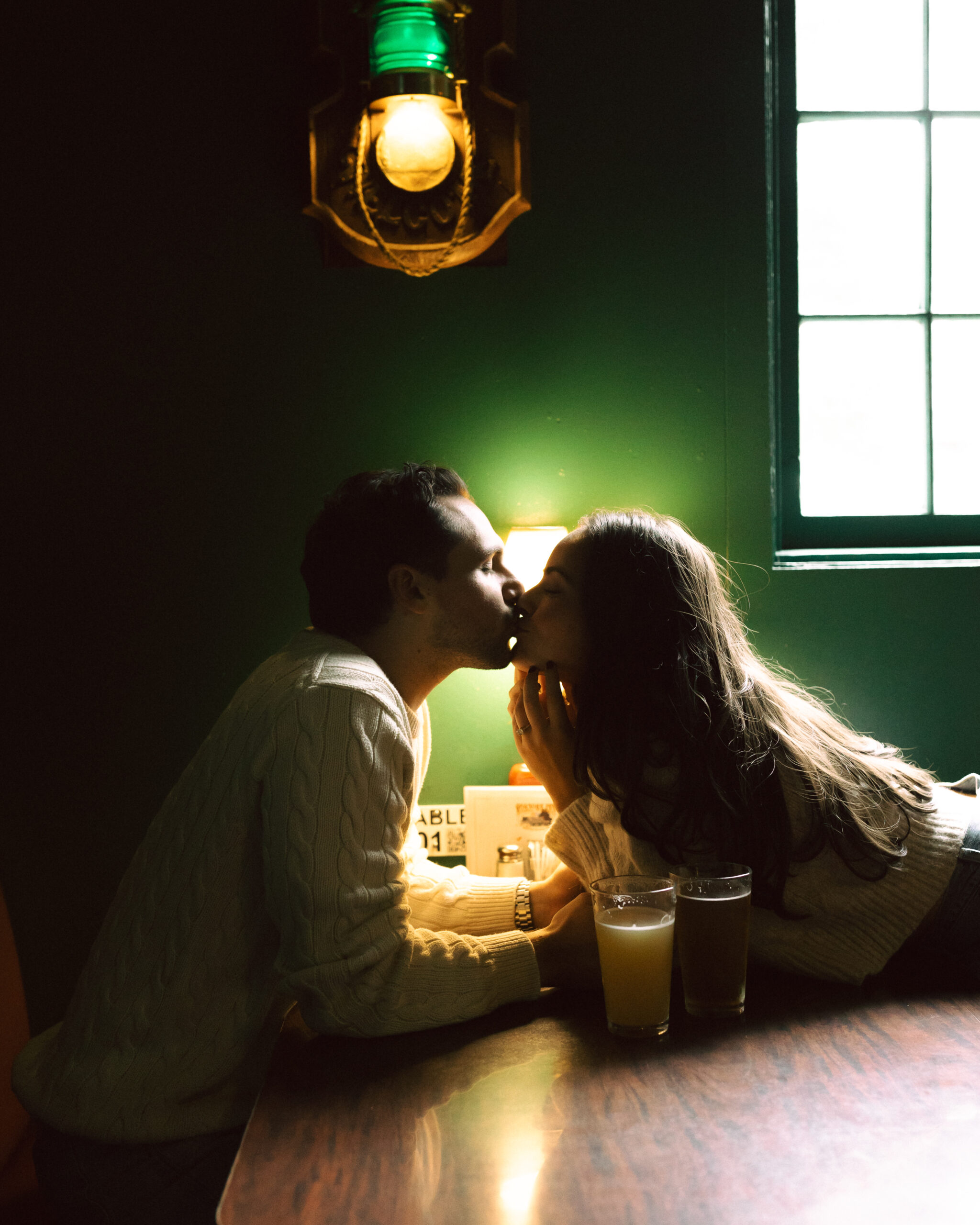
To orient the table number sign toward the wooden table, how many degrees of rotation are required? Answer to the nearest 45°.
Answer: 0° — it already faces it

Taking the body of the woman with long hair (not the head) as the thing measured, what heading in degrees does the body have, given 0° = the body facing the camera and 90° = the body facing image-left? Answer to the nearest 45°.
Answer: approximately 90°

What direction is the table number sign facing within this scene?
toward the camera

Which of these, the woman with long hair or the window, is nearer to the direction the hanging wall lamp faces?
the woman with long hair

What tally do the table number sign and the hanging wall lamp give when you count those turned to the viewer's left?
0

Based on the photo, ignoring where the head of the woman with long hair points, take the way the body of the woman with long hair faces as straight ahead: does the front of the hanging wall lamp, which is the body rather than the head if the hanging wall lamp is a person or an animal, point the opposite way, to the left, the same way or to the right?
to the left

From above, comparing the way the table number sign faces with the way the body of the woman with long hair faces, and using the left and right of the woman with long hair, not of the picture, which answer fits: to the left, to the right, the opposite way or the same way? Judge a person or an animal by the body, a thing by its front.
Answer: to the left

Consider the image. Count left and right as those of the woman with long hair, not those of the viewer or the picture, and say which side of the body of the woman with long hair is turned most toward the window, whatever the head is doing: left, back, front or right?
right

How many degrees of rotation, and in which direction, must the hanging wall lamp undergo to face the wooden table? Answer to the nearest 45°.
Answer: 0° — it already faces it

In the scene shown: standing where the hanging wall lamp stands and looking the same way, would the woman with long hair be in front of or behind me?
in front

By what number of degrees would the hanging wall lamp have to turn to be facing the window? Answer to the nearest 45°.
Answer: approximately 90° to its left

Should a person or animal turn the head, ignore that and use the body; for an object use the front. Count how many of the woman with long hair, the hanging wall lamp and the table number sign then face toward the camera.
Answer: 2
